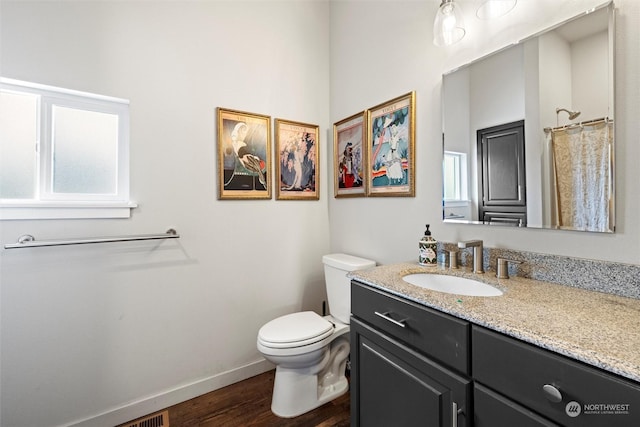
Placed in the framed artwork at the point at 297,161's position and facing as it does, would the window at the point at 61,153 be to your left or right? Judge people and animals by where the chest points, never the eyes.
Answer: on your right

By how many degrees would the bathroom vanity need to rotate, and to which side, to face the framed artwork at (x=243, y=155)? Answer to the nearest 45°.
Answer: approximately 45° to its right

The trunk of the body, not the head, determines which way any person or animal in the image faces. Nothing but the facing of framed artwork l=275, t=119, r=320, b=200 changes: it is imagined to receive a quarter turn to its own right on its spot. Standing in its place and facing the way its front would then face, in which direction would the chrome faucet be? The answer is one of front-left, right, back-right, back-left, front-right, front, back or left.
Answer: left

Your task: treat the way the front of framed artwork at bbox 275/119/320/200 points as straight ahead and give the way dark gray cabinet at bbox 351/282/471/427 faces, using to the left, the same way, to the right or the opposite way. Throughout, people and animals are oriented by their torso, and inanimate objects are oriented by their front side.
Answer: to the right

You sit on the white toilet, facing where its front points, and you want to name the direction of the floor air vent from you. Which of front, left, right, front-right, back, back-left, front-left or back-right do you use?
front-right

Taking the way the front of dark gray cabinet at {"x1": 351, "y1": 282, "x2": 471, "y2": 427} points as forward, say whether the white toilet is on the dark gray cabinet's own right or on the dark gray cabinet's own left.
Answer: on the dark gray cabinet's own right

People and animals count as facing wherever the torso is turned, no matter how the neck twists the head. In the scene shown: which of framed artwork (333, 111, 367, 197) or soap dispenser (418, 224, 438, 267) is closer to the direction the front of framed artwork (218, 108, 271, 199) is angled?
the soap dispenser

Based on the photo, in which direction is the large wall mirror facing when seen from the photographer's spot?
facing the viewer and to the left of the viewer

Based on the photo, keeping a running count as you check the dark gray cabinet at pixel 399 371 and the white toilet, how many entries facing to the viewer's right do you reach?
0

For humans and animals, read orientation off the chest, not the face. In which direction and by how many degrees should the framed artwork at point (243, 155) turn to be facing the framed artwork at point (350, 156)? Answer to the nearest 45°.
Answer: approximately 45° to its left

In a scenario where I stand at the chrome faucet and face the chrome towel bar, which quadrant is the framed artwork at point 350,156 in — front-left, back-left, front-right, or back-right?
front-right

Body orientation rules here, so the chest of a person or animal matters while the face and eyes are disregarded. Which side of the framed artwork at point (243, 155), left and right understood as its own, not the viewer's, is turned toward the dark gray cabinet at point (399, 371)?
front
